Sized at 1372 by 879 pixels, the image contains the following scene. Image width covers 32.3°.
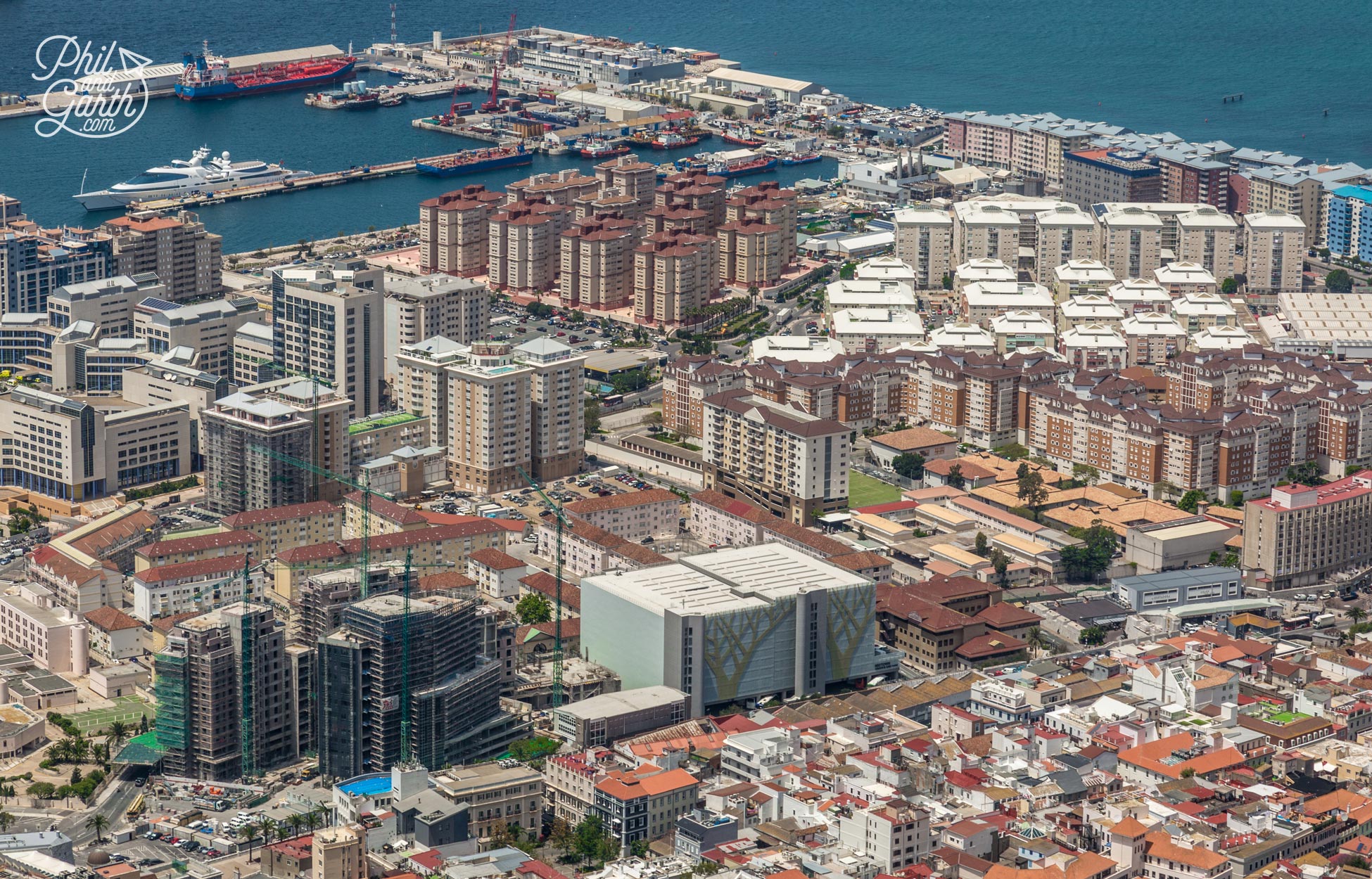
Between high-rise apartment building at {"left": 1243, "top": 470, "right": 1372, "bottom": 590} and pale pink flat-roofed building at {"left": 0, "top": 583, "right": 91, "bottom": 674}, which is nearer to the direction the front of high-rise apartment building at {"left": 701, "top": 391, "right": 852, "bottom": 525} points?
the pale pink flat-roofed building

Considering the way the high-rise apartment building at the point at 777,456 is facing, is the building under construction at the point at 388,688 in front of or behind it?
in front

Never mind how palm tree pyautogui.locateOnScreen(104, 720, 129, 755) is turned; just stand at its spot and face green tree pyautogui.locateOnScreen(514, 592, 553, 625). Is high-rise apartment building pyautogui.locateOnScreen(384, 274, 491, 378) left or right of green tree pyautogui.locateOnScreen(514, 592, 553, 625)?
left

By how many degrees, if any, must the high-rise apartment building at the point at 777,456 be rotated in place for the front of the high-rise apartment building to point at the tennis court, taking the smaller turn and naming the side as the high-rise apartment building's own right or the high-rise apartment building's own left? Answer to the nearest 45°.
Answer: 0° — it already faces it

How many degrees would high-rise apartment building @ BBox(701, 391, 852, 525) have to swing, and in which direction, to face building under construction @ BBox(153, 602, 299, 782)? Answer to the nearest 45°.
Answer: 0° — it already faces it

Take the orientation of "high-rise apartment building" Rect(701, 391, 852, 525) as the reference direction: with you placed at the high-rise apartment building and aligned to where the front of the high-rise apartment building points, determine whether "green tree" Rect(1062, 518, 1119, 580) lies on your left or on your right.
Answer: on your left

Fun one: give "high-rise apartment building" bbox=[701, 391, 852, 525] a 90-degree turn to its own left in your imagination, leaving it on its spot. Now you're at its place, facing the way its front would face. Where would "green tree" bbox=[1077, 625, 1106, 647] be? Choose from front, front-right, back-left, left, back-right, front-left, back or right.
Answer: front

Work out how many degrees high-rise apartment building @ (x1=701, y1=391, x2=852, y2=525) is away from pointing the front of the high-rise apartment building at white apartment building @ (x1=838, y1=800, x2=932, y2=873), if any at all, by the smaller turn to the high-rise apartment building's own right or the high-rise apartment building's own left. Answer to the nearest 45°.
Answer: approximately 45° to the high-rise apartment building's own left

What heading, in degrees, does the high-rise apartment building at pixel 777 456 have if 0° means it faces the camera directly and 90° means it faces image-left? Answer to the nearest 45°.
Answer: approximately 45°

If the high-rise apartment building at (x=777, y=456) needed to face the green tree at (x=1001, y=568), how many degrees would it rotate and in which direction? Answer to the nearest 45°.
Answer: approximately 90° to its left

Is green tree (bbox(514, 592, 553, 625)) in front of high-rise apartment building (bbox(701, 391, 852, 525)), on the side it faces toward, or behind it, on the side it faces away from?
in front

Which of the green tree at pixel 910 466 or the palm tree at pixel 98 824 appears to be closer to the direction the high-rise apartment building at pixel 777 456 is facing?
the palm tree

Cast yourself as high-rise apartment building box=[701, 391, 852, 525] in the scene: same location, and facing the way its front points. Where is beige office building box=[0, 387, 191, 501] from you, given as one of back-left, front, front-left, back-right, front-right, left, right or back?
front-right
